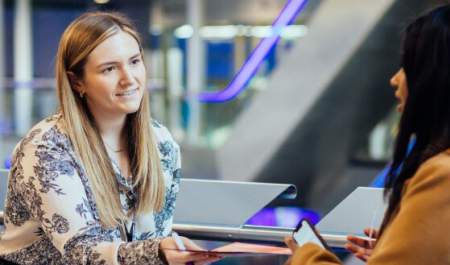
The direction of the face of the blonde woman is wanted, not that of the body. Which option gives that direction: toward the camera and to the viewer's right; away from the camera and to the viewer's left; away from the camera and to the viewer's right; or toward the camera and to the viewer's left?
toward the camera and to the viewer's right

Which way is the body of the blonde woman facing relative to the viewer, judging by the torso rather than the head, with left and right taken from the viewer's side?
facing the viewer and to the right of the viewer

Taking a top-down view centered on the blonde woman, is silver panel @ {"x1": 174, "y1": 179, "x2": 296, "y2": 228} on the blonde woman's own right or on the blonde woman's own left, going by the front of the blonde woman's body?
on the blonde woman's own left

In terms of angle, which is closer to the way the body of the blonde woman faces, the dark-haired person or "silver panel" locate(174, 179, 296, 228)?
the dark-haired person

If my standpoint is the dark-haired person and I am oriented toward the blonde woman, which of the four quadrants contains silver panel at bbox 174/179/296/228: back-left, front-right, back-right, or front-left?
front-right

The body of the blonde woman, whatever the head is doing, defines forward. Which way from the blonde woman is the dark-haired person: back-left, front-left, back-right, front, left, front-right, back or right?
front
